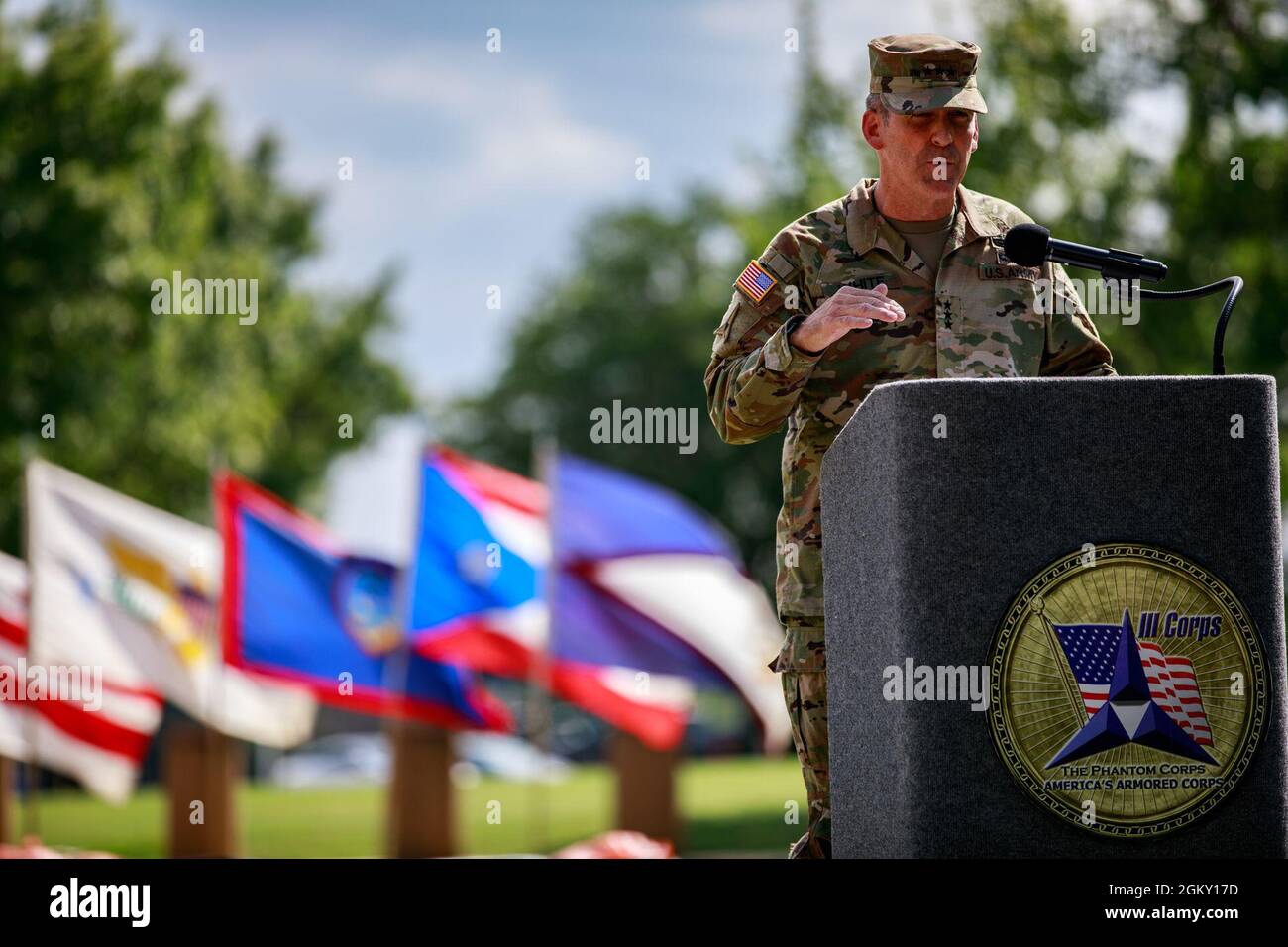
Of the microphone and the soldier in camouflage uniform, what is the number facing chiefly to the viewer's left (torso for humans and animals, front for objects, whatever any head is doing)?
1

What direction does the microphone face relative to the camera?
to the viewer's left

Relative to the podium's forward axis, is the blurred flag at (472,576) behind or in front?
behind

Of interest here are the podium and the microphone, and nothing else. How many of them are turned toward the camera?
1

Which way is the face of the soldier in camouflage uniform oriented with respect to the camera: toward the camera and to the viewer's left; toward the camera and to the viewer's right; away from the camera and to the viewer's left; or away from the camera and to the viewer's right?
toward the camera and to the viewer's right

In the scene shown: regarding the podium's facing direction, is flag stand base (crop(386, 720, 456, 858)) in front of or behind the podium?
behind

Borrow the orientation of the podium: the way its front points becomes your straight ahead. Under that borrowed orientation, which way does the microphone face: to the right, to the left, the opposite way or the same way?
to the right

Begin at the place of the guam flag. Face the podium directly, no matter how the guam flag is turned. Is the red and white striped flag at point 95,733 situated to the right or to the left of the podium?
right

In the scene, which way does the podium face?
toward the camera

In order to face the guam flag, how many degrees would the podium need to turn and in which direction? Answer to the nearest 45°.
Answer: approximately 135° to its right

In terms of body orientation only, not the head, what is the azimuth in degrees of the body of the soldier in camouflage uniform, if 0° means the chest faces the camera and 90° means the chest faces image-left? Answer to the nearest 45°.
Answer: approximately 315°

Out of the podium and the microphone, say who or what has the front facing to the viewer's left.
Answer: the microphone

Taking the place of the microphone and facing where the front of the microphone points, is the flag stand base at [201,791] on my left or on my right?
on my right

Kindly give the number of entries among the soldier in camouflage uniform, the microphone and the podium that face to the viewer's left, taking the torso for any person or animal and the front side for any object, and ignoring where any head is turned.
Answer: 1
